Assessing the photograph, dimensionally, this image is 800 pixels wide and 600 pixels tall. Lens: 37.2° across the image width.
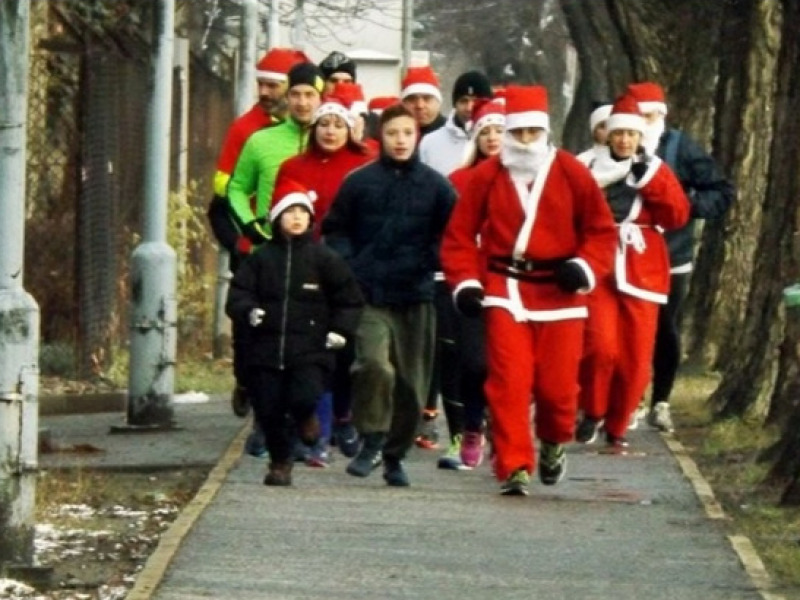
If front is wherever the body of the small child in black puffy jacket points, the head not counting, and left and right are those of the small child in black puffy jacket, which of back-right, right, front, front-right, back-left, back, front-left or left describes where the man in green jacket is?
back

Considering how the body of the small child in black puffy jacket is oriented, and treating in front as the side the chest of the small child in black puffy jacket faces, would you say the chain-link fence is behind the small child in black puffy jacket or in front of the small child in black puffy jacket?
behind

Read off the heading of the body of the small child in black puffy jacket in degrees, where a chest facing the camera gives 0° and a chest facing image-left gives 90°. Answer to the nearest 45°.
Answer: approximately 0°

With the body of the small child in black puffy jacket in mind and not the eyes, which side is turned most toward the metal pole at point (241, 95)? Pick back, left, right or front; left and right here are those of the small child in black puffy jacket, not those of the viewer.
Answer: back
